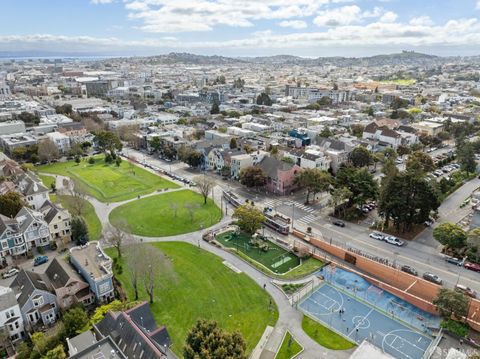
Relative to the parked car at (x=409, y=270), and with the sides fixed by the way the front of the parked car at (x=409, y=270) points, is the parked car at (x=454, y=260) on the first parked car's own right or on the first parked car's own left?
on the first parked car's own left

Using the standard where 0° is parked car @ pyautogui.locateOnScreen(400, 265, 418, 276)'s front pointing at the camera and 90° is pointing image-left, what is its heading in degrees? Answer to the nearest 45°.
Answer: approximately 315°

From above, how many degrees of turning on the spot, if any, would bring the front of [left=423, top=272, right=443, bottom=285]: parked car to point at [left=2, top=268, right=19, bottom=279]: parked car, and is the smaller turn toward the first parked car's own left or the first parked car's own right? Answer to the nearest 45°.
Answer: approximately 90° to the first parked car's own right

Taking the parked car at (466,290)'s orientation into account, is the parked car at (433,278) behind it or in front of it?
behind

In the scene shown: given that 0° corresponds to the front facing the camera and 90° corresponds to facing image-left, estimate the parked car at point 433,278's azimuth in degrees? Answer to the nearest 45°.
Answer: approximately 315°

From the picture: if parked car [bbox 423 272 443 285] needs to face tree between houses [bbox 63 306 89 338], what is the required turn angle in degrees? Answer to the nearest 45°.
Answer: approximately 90° to its right

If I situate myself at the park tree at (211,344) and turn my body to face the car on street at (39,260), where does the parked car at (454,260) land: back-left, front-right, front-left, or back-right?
back-right

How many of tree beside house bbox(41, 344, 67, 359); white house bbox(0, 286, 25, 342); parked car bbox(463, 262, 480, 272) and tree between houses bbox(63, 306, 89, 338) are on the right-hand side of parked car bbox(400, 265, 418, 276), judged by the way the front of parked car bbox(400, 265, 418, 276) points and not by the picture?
3

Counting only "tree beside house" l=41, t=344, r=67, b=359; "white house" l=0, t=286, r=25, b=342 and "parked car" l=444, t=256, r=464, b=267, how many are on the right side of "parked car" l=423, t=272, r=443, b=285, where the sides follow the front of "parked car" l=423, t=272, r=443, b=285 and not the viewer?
2

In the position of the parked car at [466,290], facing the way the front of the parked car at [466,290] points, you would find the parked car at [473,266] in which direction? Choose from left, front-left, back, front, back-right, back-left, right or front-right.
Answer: back-left

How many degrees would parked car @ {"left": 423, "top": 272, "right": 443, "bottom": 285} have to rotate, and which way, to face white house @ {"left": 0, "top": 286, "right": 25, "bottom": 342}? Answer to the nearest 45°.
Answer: approximately 90° to its right

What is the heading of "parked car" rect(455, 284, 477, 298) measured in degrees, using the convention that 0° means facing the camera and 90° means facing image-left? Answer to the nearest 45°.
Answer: approximately 315°
